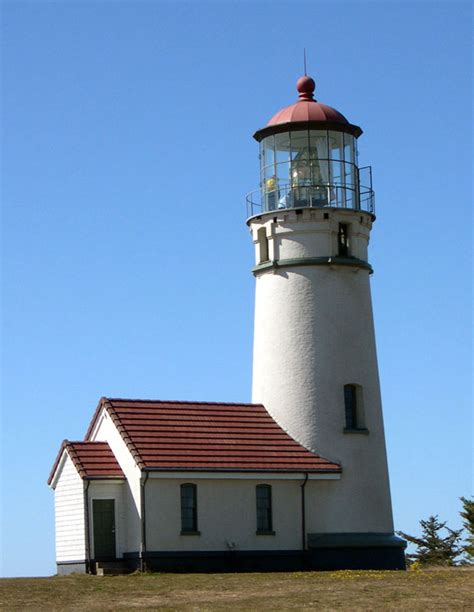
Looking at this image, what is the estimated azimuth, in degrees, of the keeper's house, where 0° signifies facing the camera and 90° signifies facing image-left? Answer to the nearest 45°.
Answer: approximately 0°
